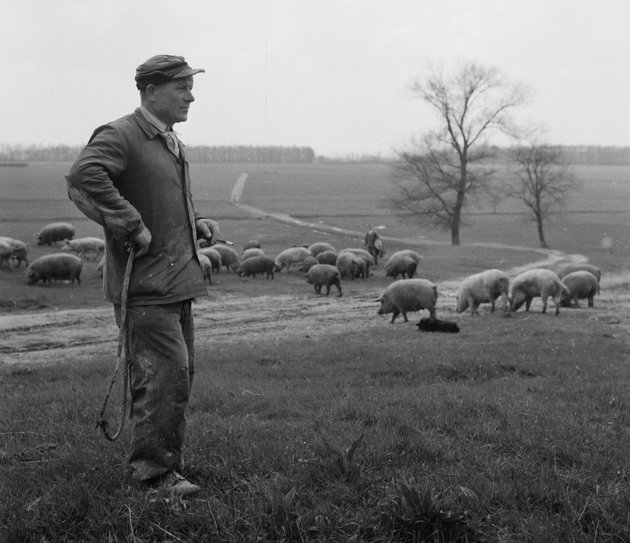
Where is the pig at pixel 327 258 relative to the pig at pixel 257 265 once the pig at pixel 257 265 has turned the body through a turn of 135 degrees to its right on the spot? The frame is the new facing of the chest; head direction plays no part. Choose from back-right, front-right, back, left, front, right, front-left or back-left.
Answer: front

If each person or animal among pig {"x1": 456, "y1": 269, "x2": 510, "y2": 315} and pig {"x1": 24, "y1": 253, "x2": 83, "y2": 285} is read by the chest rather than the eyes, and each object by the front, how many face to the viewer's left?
2

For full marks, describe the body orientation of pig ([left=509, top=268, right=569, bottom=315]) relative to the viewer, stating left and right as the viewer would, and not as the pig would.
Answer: facing to the left of the viewer

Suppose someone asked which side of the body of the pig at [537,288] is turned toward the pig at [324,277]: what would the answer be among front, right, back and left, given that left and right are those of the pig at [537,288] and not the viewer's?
front

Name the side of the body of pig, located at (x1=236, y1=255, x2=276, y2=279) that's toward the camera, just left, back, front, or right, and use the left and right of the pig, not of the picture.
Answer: left

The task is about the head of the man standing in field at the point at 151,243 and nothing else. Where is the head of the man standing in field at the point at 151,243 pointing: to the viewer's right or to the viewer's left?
to the viewer's right

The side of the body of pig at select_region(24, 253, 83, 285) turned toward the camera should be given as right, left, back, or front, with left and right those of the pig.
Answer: left

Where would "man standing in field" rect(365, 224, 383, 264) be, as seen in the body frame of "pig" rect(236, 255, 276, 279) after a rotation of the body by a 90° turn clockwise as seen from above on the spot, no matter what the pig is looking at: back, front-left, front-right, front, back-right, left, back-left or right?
front-right

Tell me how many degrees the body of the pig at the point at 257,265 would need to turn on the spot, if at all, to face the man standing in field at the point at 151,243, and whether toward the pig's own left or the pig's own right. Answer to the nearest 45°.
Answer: approximately 90° to the pig's own left

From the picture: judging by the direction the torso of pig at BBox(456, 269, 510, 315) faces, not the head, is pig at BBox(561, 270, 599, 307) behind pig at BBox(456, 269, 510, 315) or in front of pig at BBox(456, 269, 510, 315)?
behind

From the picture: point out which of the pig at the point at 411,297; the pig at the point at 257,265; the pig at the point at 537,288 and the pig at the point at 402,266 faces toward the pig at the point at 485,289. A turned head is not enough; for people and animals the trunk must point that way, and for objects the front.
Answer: the pig at the point at 537,288

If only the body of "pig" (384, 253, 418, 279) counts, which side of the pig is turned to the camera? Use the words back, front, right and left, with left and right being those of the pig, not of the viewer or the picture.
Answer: left

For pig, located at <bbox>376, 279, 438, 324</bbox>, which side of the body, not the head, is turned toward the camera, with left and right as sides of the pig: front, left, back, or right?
left

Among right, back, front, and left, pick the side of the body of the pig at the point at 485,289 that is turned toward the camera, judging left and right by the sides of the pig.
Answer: left
